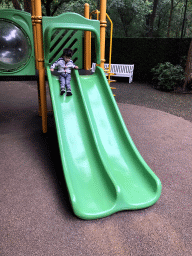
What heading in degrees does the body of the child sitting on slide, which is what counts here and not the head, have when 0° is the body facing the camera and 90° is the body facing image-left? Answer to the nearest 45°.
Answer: approximately 0°

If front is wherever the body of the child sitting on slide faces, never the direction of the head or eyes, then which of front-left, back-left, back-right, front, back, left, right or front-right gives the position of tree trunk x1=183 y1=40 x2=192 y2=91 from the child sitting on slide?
back-left

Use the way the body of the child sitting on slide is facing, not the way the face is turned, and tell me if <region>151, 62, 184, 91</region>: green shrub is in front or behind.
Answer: behind
